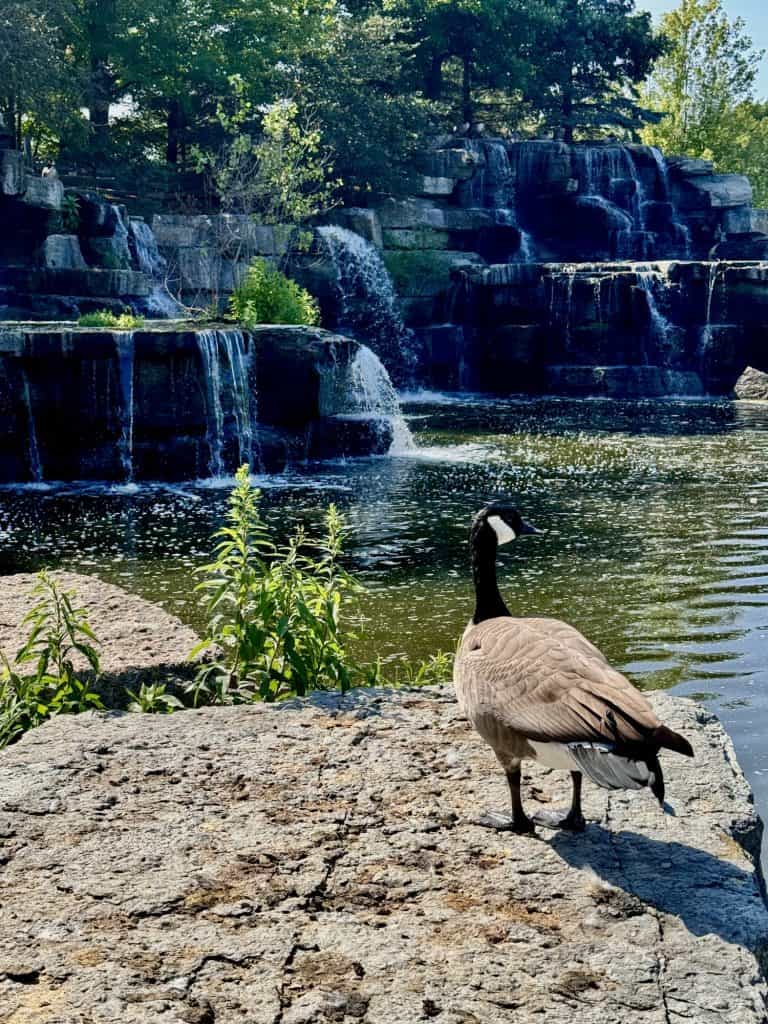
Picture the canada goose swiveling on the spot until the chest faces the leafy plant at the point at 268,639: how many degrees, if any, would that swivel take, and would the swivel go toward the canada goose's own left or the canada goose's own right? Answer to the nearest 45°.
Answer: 0° — it already faces it

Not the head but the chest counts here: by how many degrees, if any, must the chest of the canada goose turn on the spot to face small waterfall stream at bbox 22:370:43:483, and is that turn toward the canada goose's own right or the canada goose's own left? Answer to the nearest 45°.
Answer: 0° — it already faces it

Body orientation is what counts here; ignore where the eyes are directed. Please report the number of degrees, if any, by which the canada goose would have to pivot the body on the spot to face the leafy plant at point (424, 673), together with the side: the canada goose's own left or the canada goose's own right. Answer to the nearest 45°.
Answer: approximately 45° to the canada goose's own right

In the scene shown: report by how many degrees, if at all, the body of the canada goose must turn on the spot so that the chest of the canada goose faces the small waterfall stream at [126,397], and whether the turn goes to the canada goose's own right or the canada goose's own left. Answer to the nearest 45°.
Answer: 0° — it already faces it

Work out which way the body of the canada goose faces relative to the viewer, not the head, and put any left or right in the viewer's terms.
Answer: facing away from the viewer and to the left of the viewer

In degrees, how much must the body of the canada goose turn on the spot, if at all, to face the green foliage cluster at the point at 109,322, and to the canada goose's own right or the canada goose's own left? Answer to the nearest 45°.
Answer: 0° — it already faces it

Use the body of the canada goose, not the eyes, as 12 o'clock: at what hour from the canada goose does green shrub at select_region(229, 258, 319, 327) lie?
The green shrub is roughly at 1 o'clock from the canada goose.

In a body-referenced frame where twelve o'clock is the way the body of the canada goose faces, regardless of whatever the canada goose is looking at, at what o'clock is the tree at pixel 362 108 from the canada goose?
The tree is roughly at 1 o'clock from the canada goose.

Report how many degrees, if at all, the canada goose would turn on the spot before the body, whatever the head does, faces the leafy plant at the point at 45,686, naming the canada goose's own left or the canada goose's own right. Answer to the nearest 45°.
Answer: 0° — it already faces it
